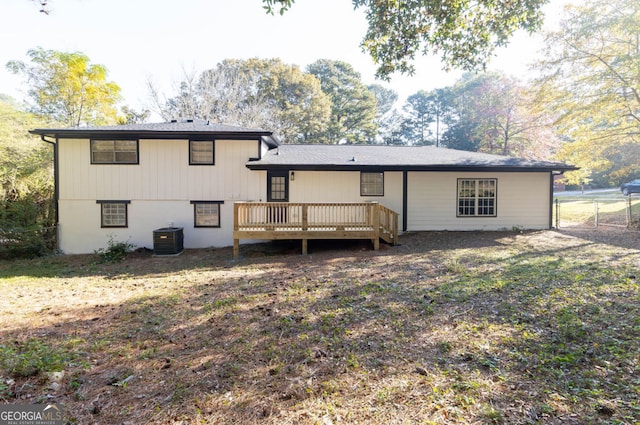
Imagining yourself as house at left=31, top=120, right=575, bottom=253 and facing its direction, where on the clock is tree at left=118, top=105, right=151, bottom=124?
The tree is roughly at 11 o'clock from the house.

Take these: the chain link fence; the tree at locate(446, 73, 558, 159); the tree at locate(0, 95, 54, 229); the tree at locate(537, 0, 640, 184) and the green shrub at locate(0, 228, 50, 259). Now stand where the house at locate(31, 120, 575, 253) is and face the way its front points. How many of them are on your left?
2

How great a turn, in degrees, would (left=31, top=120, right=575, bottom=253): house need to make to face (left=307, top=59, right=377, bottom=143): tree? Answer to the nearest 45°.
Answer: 0° — it already faces it

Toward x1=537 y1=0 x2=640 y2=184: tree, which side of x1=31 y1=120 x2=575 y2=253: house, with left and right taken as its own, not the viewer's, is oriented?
right

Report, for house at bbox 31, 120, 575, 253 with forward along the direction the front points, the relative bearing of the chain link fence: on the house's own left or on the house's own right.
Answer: on the house's own right

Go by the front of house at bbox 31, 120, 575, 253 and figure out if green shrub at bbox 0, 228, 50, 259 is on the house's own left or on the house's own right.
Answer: on the house's own left

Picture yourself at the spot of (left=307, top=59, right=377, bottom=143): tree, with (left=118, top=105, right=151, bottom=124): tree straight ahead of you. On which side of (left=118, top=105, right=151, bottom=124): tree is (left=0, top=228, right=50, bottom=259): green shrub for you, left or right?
left

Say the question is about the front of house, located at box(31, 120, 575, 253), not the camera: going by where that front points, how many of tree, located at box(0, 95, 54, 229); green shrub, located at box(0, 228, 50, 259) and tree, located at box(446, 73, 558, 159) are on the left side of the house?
2

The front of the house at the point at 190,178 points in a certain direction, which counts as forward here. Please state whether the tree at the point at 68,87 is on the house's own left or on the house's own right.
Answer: on the house's own left

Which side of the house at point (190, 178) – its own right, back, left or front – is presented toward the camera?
back

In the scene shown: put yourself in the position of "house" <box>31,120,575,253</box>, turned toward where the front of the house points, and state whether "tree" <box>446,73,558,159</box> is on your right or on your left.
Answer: on your right

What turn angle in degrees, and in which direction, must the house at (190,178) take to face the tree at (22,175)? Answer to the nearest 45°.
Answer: approximately 90° to its left
